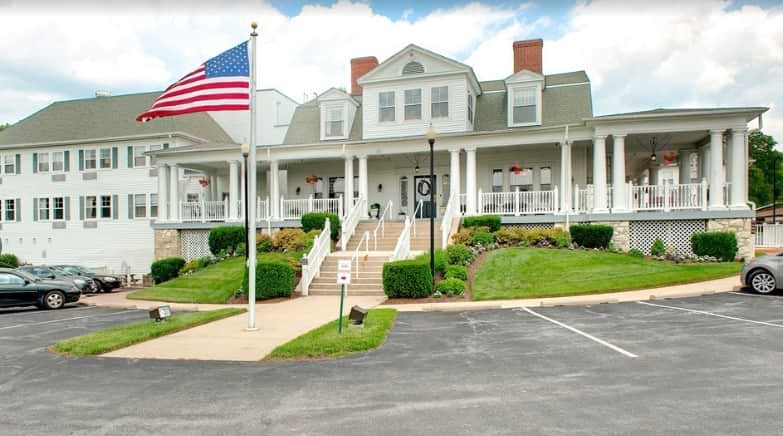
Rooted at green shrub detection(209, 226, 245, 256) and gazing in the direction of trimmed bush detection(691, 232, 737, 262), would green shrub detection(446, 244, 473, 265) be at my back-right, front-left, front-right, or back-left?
front-right

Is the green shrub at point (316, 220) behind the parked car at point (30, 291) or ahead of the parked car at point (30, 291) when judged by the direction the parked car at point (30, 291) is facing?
ahead

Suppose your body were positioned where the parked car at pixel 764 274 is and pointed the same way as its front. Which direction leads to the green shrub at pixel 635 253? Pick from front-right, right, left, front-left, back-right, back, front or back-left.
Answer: front-right

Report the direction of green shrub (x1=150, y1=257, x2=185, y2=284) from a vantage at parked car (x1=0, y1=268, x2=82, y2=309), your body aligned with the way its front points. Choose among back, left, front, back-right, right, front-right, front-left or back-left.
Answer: front-left

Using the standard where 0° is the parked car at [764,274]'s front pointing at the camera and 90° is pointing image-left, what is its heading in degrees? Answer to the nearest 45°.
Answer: approximately 90°

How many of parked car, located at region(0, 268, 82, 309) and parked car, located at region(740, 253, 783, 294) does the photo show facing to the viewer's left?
1

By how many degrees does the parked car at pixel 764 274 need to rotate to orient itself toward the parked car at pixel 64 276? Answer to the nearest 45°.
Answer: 0° — it already faces it

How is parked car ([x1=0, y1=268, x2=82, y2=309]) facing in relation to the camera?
to the viewer's right
